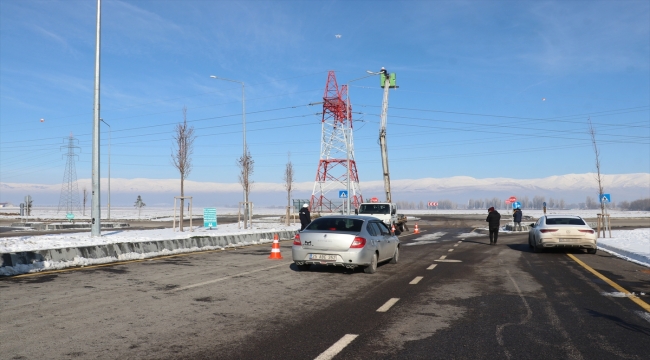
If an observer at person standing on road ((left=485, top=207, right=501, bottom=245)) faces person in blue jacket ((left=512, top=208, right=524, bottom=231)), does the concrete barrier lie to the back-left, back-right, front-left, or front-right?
back-left

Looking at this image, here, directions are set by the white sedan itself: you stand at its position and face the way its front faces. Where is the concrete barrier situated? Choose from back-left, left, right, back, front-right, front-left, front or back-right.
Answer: back-left

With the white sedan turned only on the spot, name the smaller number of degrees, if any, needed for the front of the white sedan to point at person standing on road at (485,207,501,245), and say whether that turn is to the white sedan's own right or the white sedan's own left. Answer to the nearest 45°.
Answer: approximately 45° to the white sedan's own left

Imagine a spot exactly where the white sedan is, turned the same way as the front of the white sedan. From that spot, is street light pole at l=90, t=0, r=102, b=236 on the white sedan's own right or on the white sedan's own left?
on the white sedan's own left

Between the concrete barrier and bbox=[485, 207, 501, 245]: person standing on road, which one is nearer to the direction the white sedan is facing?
the person standing on road

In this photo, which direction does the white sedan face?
away from the camera
